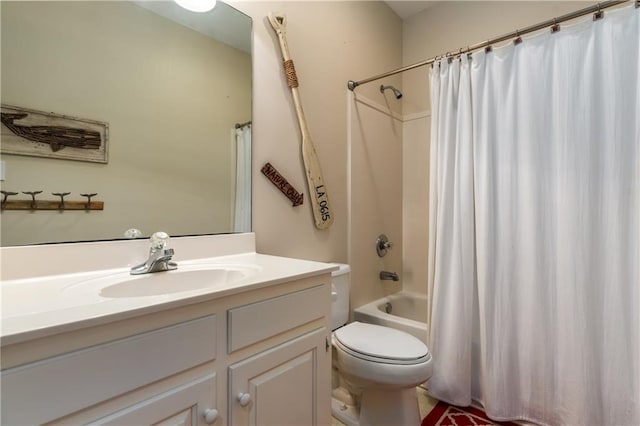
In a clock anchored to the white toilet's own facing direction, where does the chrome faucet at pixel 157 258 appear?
The chrome faucet is roughly at 3 o'clock from the white toilet.

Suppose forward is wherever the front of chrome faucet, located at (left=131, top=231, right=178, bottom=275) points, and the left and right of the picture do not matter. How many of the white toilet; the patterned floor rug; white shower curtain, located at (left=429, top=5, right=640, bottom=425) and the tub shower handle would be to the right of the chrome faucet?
0

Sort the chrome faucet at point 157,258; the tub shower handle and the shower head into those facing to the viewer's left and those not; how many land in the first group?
0

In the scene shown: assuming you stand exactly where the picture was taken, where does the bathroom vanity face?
facing the viewer and to the right of the viewer

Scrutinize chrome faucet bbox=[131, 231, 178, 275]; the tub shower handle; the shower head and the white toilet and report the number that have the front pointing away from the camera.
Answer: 0

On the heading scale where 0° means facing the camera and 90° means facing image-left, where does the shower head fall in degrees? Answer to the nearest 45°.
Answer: approximately 315°

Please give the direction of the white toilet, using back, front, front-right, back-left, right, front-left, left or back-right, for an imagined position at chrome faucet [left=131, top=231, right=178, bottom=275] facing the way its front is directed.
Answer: front-left

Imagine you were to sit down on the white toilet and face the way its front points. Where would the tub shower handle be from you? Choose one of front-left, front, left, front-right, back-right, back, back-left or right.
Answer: back-left

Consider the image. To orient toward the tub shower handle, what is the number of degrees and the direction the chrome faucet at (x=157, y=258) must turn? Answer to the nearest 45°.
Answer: approximately 90° to its left

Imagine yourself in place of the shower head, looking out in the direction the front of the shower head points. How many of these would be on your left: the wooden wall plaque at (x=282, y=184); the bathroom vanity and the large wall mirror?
0

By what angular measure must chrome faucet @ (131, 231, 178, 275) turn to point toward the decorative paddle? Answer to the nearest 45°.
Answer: approximately 90° to its left

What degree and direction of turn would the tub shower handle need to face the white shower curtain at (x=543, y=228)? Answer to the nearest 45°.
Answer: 0° — it already faces it

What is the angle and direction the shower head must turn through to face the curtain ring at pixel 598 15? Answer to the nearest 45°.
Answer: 0° — it already faces it

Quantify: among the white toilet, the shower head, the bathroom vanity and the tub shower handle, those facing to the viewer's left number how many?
0

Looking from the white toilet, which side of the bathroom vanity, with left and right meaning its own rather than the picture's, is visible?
left

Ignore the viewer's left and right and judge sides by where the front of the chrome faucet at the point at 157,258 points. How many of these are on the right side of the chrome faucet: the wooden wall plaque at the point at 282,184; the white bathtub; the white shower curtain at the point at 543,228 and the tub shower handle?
0

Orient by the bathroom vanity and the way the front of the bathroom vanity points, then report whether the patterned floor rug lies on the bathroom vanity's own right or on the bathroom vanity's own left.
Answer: on the bathroom vanity's own left
